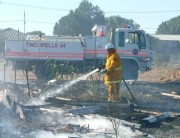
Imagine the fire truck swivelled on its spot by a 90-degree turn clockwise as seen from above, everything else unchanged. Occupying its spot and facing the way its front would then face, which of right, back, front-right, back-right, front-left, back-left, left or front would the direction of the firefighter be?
front

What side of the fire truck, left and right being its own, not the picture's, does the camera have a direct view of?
right

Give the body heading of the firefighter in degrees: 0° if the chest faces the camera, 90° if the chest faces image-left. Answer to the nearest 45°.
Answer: approximately 90°
